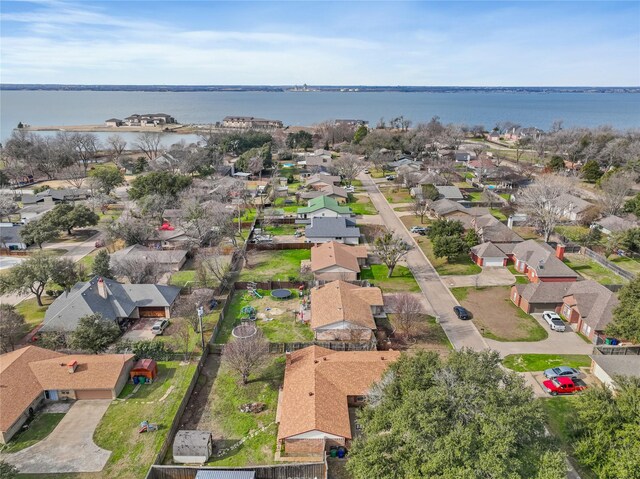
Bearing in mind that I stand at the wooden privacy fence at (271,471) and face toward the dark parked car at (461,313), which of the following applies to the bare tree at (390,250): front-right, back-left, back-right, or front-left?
front-left

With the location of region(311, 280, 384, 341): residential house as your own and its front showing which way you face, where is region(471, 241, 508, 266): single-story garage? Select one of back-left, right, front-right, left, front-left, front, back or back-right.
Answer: front-left

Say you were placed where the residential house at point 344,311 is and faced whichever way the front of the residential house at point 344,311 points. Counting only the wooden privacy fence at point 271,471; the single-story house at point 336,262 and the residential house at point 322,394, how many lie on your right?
2

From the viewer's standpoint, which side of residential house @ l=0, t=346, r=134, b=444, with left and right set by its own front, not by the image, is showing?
front

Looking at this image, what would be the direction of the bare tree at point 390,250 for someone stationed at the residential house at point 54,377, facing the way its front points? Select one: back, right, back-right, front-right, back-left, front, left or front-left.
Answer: left

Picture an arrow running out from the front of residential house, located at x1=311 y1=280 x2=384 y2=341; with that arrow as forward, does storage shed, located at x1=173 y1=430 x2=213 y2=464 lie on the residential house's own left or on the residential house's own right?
on the residential house's own right

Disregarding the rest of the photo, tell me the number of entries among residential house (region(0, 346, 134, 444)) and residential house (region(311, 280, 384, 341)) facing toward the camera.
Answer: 1

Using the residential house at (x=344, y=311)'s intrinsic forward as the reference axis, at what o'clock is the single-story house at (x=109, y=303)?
The single-story house is roughly at 6 o'clock from the residential house.

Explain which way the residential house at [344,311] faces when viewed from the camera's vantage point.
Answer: facing to the right of the viewer

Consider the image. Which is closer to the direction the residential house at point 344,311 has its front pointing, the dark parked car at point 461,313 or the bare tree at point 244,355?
the dark parked car

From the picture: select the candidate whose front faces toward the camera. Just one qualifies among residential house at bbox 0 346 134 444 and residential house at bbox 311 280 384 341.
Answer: residential house at bbox 0 346 134 444

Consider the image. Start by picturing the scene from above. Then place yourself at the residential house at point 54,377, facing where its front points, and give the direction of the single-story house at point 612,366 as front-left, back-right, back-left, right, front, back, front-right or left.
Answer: front-left
